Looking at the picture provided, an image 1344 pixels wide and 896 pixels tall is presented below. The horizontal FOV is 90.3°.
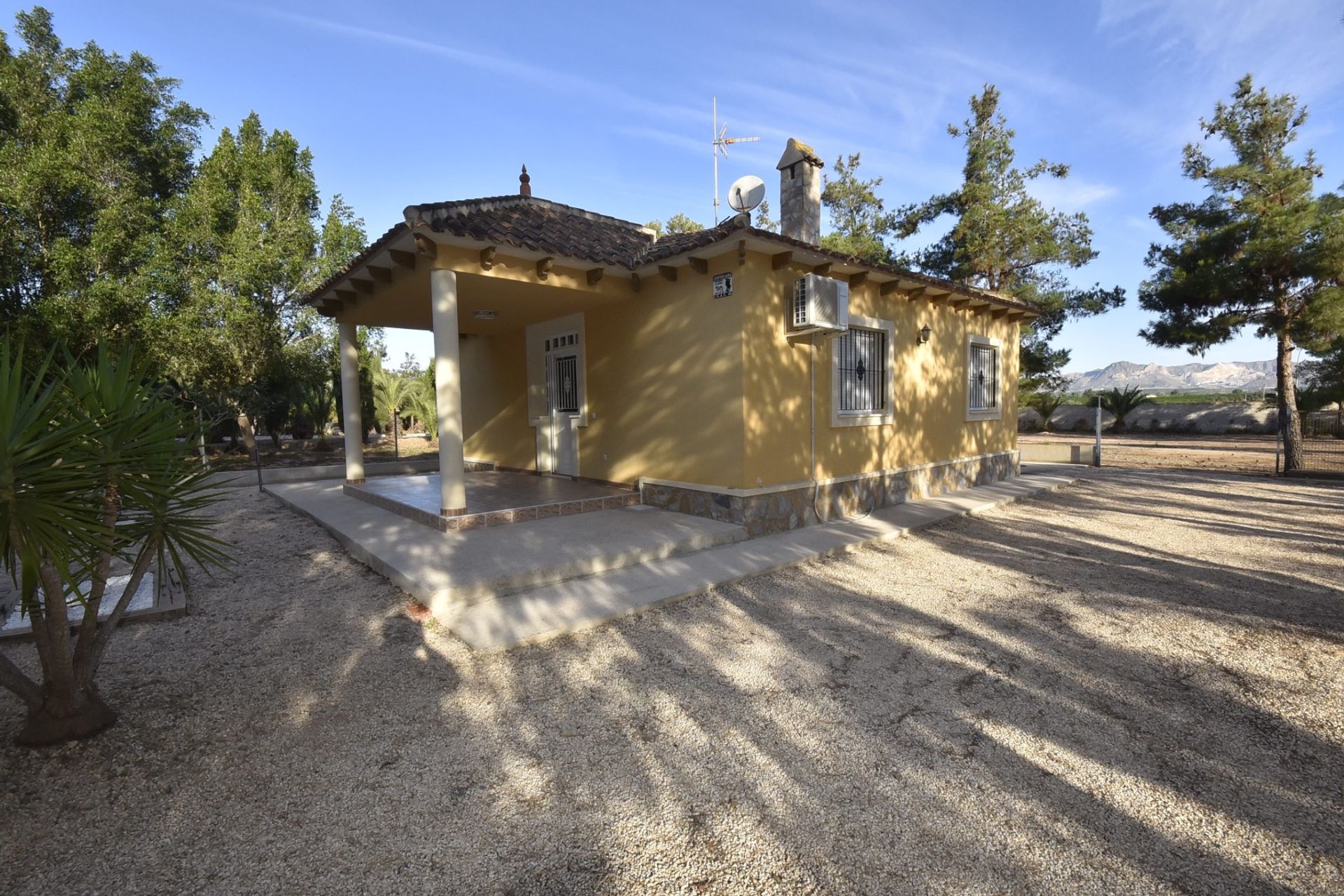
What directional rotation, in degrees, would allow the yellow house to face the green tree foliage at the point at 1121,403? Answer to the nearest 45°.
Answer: approximately 180°

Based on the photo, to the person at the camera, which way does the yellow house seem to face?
facing the viewer and to the left of the viewer

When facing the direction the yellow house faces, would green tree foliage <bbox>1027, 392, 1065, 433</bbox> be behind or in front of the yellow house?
behind

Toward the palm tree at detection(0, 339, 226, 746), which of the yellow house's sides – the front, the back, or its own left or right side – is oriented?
front

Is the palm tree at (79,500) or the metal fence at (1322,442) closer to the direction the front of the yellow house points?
the palm tree

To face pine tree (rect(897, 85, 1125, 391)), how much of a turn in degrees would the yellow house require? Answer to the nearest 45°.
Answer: approximately 180°

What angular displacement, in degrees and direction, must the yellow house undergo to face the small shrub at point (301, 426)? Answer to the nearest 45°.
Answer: approximately 90° to its right

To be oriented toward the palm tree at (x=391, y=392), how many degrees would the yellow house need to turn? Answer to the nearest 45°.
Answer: approximately 90° to its right

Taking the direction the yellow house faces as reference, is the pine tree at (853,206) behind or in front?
behind

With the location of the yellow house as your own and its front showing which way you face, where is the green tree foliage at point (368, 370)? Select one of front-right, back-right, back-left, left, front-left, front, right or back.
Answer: right

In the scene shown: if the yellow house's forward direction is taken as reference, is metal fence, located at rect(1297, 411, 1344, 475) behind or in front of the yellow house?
behind
